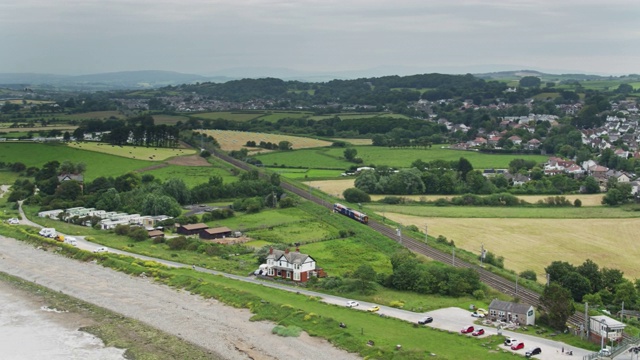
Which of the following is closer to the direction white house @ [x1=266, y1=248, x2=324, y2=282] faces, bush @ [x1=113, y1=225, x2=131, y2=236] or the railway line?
the bush

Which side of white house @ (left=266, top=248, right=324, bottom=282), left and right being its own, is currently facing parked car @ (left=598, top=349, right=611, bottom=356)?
left

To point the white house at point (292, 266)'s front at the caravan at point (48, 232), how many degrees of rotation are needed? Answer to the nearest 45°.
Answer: approximately 90° to its right

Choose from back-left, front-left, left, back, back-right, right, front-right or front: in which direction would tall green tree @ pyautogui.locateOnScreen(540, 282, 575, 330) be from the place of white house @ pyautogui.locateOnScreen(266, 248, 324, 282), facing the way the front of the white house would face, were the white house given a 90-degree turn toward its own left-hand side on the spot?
front

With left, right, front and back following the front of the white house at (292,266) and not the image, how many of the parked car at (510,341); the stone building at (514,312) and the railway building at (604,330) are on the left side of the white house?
3

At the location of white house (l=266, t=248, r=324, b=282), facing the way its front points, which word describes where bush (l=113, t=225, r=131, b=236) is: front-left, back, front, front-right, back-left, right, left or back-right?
right

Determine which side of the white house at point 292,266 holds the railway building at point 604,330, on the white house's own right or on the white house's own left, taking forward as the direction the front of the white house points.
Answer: on the white house's own left

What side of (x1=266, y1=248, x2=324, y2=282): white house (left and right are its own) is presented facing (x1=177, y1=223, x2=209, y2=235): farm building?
right

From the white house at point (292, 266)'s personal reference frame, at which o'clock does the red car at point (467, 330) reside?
The red car is roughly at 9 o'clock from the white house.

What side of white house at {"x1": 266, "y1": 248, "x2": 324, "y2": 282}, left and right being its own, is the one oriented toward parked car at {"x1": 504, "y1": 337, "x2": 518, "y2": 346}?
left

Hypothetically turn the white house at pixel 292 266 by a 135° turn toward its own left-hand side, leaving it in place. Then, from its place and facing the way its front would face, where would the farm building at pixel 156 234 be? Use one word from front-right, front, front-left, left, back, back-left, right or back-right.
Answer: back-left
